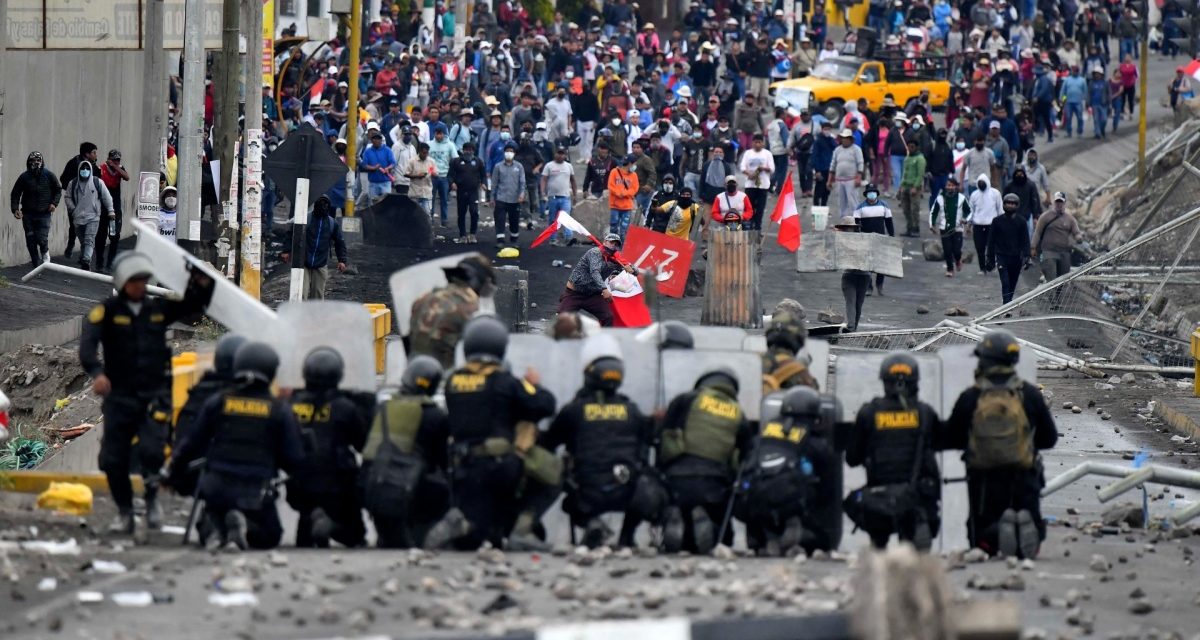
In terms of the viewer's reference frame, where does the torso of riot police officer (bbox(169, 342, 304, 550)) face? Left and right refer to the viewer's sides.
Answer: facing away from the viewer

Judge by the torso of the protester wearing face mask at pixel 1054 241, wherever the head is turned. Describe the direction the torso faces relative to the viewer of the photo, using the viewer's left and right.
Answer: facing the viewer

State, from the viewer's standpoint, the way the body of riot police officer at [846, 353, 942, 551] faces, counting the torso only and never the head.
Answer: away from the camera

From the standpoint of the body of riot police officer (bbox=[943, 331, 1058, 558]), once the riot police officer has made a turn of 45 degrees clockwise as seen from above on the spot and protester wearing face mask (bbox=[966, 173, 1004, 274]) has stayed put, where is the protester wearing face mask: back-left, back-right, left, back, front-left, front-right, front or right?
front-left

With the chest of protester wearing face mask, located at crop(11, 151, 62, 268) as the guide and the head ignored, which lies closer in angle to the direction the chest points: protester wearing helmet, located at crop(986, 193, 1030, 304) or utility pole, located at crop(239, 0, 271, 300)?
the utility pole

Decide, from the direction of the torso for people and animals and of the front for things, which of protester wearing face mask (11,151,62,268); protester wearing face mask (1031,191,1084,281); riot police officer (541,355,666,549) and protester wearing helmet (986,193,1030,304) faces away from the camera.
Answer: the riot police officer

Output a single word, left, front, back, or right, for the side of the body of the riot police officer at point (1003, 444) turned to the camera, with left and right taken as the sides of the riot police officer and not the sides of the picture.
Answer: back

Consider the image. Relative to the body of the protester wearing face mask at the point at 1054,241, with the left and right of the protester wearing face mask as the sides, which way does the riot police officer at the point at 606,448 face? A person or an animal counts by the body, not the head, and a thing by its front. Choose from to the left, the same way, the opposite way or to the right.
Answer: the opposite way

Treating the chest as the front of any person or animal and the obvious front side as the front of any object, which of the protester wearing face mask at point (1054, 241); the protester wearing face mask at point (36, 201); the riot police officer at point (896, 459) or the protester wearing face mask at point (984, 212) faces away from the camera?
the riot police officer

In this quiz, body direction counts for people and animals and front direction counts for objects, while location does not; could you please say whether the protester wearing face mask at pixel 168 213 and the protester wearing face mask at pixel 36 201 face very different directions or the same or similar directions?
same or similar directions

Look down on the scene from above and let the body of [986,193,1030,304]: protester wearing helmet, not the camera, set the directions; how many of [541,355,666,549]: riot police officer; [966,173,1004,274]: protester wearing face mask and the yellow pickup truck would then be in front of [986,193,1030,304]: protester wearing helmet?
1

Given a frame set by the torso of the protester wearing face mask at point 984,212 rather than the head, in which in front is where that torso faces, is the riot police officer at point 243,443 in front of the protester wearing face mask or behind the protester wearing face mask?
in front

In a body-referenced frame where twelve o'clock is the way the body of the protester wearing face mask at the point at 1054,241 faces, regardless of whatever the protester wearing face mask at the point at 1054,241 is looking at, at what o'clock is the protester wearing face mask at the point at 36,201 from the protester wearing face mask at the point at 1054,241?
the protester wearing face mask at the point at 36,201 is roughly at 2 o'clock from the protester wearing face mask at the point at 1054,241.

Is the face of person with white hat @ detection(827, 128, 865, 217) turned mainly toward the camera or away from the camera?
toward the camera

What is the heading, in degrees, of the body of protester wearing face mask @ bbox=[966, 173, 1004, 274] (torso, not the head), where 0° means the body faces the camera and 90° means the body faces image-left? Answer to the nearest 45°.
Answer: approximately 0°

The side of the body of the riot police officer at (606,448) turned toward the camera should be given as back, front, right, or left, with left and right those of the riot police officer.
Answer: back

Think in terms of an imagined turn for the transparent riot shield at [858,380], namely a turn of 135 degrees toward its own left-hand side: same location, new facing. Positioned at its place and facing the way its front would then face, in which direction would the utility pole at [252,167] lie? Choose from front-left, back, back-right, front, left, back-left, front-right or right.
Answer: right
